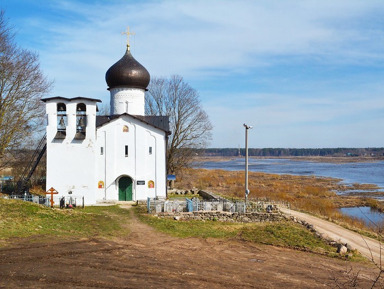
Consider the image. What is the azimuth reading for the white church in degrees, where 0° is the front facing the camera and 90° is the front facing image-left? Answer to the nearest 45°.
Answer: approximately 0°

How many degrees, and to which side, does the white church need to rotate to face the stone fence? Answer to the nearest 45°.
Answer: approximately 45° to its left
